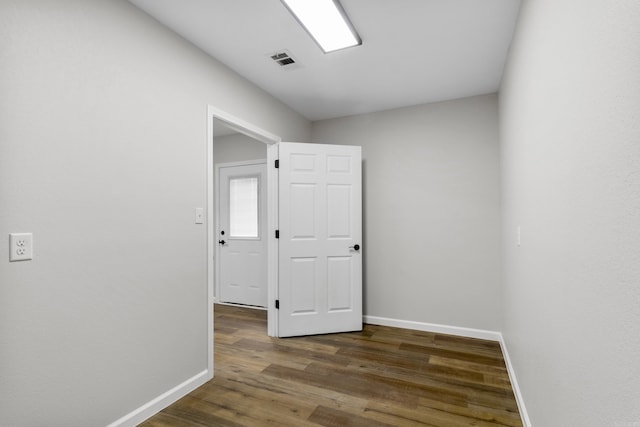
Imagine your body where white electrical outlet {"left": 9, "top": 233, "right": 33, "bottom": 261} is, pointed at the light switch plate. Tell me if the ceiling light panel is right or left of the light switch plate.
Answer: right

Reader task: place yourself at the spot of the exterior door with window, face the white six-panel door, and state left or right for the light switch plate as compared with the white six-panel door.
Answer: right

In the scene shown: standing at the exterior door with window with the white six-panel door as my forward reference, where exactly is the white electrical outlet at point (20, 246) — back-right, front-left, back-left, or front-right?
front-right

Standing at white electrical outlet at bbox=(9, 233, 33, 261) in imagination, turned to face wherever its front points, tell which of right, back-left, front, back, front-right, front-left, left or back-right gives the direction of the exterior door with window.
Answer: back-left

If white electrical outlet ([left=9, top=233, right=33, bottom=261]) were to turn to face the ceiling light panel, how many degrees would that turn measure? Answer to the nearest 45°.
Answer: approximately 90° to its left

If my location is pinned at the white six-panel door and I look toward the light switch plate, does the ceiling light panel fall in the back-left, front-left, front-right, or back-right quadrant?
front-left

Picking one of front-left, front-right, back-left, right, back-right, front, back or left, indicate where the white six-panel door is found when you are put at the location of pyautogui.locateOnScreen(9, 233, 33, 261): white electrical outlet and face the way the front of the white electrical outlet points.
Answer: left

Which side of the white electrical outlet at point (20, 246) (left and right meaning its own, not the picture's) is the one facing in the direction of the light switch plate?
left

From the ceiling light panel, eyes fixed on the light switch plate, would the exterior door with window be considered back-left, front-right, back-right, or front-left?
front-right

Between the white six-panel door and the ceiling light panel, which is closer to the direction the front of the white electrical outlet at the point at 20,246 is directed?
the ceiling light panel
